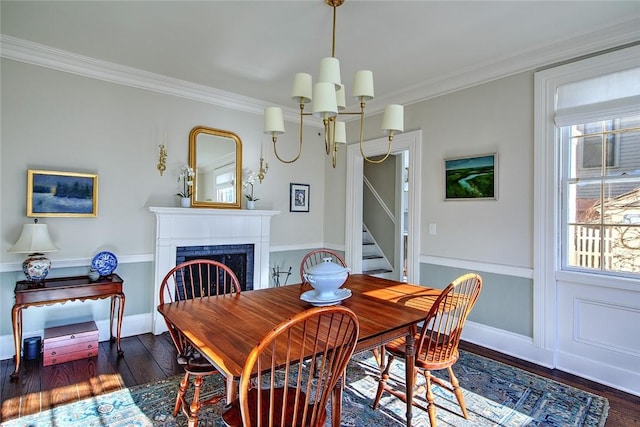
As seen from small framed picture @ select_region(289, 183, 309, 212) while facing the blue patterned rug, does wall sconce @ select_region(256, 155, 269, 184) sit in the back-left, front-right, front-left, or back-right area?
front-right

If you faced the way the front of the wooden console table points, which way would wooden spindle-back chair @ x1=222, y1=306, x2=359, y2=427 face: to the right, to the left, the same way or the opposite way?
the opposite way

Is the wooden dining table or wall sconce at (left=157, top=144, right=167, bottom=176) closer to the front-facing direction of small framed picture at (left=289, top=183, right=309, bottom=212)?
the wooden dining table

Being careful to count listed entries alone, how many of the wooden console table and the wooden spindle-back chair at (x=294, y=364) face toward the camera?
1

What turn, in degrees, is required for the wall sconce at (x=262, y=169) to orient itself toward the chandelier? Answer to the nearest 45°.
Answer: approximately 45° to its right

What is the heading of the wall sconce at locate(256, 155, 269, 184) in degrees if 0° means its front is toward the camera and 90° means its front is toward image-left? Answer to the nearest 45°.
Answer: approximately 315°

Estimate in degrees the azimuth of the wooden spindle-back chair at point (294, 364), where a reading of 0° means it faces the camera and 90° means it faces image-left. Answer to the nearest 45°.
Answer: approximately 135°

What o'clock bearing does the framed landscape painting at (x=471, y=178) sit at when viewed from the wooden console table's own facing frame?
The framed landscape painting is roughly at 10 o'clock from the wooden console table.

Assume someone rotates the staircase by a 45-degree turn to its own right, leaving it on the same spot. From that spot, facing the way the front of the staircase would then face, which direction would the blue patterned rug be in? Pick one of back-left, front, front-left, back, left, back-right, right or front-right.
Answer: front

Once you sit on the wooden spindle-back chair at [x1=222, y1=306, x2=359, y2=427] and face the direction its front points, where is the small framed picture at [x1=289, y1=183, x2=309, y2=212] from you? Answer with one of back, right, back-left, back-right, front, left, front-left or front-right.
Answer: front-right

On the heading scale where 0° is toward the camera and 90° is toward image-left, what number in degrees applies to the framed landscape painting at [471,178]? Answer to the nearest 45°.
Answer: approximately 45°

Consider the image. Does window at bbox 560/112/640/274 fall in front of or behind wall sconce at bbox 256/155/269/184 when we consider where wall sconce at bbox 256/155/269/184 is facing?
in front

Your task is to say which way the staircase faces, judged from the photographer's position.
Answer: facing the viewer and to the right of the viewer

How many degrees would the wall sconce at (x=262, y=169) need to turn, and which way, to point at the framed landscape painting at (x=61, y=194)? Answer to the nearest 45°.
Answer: approximately 90° to its right

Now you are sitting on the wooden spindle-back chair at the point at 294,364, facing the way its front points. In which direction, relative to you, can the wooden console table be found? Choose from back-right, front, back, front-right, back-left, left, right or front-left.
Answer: front
